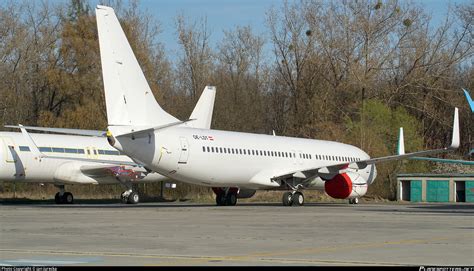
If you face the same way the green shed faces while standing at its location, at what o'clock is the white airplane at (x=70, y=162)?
The white airplane is roughly at 2 o'clock from the green shed.

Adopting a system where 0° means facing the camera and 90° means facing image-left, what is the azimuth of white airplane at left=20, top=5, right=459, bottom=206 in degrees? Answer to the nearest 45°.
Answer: approximately 225°

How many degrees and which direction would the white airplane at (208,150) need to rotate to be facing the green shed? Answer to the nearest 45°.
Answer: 0° — it already faces it

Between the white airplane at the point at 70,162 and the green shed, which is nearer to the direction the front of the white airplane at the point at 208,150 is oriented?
the green shed

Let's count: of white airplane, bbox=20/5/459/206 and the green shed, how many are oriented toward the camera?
1
